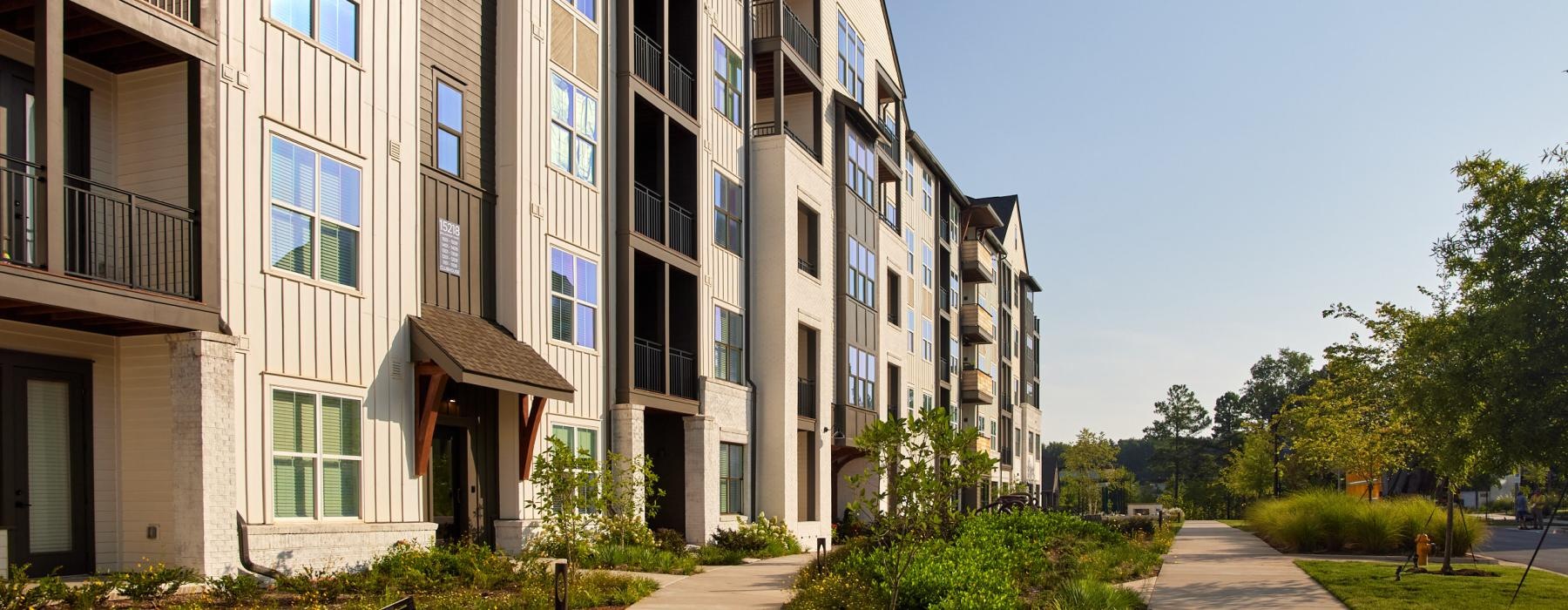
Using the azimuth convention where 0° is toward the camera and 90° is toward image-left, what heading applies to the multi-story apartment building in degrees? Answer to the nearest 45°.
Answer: approximately 315°
